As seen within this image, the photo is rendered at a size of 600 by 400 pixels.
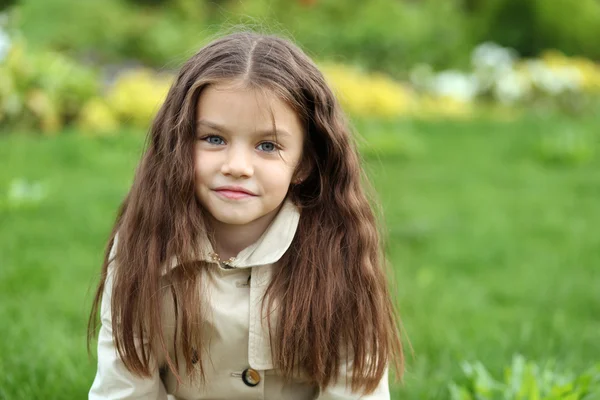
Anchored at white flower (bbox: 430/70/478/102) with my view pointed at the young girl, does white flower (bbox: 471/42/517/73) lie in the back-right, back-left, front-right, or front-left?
back-left

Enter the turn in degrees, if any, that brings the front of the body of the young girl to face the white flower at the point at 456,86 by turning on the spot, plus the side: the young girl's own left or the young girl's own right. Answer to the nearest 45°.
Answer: approximately 180°

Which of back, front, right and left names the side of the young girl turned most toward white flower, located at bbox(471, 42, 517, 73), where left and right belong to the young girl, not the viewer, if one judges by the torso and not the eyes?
back

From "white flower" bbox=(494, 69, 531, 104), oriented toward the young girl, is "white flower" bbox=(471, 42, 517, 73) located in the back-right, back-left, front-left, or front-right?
back-right

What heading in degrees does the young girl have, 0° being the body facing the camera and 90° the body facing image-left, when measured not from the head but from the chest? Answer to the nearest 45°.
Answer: approximately 0°

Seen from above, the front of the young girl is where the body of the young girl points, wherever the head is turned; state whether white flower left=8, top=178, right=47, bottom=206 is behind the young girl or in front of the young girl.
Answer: behind

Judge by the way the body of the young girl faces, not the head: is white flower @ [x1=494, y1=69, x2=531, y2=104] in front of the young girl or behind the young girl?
behind
